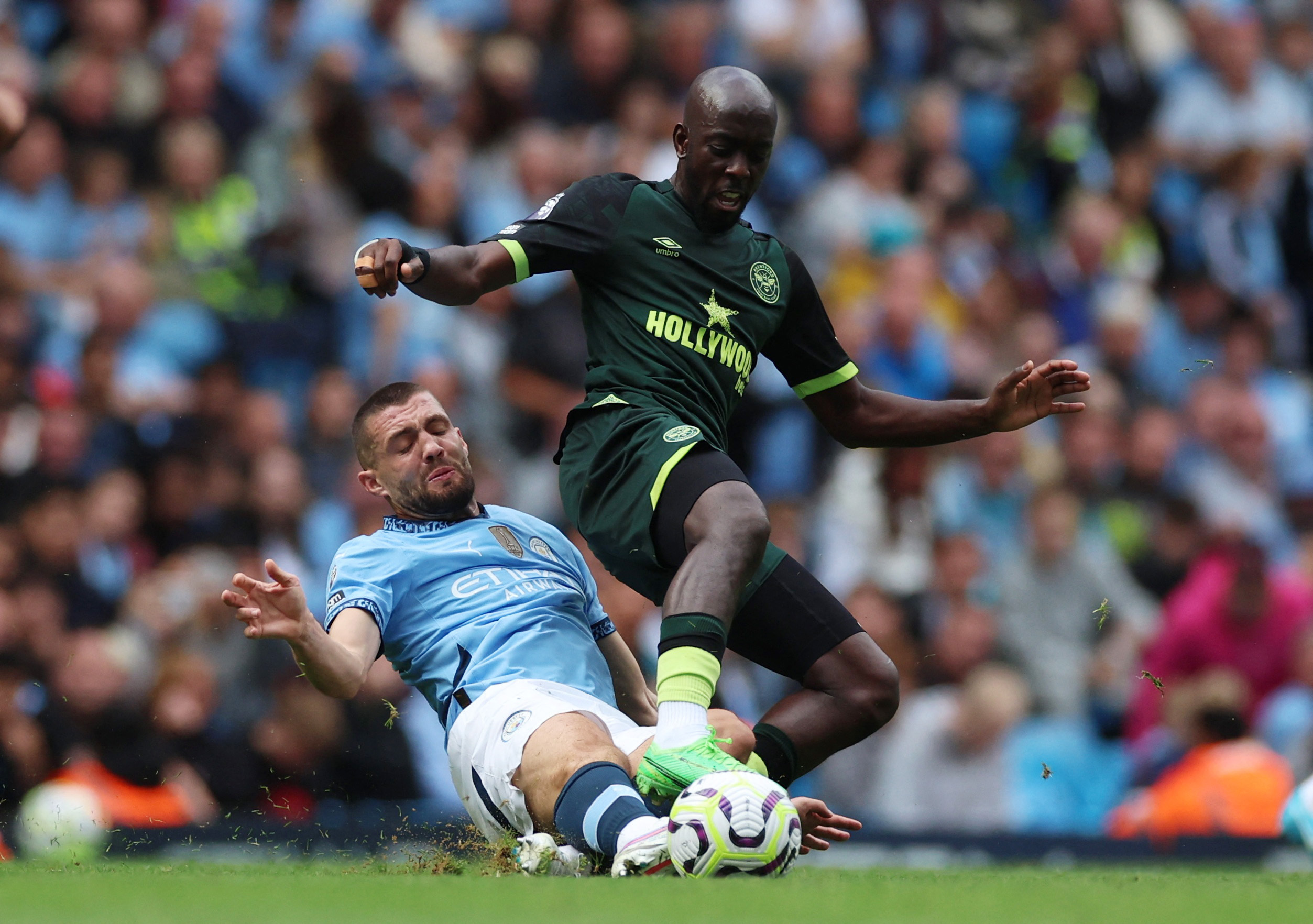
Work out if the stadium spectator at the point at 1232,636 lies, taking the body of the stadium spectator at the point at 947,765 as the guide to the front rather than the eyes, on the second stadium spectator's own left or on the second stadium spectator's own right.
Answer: on the second stadium spectator's own left

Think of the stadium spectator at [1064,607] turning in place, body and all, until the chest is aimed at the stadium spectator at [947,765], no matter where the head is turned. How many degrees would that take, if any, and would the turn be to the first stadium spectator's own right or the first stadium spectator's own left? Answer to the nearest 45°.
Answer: approximately 45° to the first stadium spectator's own right

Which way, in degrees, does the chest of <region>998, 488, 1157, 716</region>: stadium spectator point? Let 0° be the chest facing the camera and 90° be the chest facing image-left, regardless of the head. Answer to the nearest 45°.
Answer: approximately 0°

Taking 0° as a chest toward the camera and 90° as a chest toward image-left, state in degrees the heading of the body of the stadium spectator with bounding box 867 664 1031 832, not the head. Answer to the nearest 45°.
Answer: approximately 315°

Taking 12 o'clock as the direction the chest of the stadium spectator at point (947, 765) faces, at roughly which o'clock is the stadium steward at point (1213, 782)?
the stadium steward at point (1213, 782) is roughly at 10 o'clock from the stadium spectator at point (947, 765).
